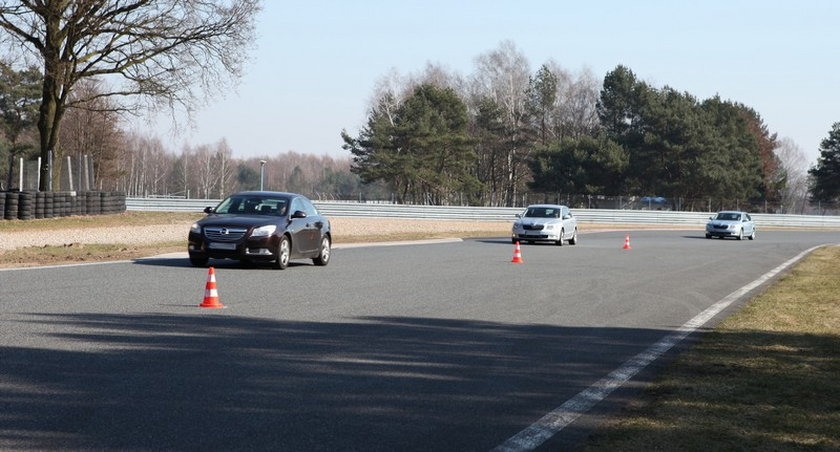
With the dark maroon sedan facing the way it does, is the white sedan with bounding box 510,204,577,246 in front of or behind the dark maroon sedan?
behind

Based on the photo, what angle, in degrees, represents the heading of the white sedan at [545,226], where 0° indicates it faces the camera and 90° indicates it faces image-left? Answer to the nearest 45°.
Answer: approximately 45°

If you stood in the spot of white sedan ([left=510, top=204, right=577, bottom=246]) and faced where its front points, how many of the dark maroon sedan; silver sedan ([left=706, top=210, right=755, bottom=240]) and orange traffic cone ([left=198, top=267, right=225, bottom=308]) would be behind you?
1

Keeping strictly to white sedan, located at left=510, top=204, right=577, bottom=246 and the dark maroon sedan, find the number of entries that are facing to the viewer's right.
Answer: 0

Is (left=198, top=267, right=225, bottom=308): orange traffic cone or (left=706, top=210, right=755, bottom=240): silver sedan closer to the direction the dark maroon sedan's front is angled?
the orange traffic cone

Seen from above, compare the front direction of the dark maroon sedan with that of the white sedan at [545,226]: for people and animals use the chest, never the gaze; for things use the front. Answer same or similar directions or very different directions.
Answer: same or similar directions

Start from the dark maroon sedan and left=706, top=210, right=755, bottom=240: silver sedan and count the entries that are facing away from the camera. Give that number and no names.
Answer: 0

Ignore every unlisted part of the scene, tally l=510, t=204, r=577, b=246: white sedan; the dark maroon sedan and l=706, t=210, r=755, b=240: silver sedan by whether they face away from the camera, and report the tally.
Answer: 0

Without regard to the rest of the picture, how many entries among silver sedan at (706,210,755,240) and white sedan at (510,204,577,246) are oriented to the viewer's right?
0

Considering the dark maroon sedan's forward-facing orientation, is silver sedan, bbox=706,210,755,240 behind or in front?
behind

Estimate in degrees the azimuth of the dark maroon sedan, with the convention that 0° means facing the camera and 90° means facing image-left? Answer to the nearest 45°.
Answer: approximately 45°

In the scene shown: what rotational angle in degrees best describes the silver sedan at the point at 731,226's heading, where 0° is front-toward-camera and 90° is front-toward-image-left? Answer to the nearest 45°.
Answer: approximately 45°

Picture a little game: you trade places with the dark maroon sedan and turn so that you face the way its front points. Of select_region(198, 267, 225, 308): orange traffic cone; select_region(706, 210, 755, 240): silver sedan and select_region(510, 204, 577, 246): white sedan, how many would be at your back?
2

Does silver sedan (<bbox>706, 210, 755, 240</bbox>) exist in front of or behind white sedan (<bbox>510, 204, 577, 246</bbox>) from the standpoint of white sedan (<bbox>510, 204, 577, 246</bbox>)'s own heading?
behind

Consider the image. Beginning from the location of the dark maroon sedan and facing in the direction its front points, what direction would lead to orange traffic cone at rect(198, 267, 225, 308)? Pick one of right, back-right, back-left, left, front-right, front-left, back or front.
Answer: front-left
